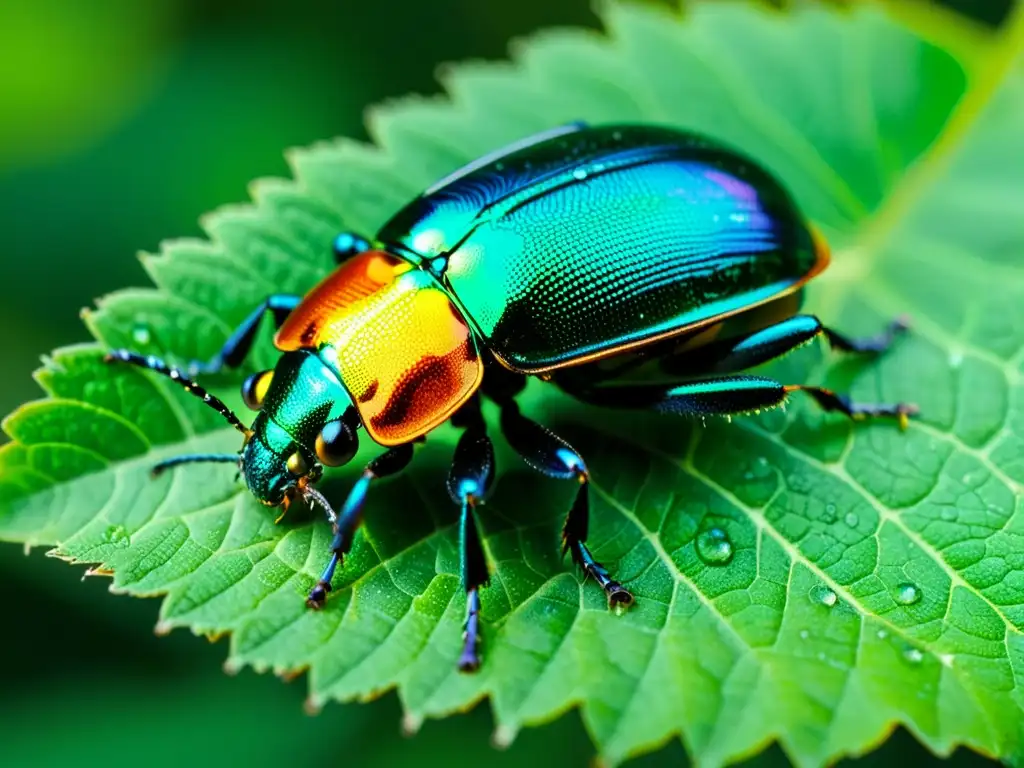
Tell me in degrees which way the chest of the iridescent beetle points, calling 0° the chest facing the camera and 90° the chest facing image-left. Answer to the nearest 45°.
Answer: approximately 45°

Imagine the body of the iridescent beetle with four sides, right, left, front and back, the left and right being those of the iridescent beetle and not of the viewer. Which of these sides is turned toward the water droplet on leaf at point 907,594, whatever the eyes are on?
left

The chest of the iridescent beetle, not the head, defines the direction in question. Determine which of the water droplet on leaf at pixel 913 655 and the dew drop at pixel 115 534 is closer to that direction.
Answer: the dew drop

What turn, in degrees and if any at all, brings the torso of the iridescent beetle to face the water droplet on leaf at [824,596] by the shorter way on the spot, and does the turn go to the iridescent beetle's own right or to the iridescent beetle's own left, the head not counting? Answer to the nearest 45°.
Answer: approximately 45° to the iridescent beetle's own left

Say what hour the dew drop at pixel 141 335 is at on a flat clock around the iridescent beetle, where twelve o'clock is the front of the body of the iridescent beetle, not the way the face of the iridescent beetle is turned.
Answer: The dew drop is roughly at 2 o'clock from the iridescent beetle.

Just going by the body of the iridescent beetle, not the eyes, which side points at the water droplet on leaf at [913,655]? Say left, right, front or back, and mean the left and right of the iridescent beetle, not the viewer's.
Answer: left
